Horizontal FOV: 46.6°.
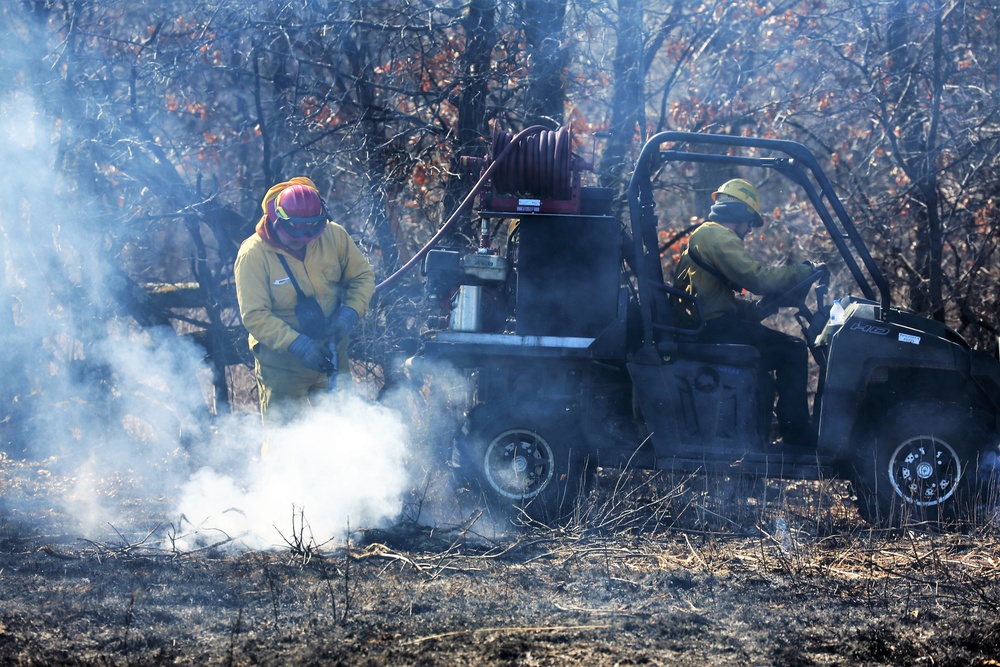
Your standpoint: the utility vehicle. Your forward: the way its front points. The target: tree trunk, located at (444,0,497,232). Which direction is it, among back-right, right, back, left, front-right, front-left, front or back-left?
back-left

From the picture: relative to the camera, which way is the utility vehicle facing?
to the viewer's right

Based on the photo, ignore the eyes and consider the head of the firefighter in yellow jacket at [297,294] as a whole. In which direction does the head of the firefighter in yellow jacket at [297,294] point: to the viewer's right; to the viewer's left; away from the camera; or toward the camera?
toward the camera

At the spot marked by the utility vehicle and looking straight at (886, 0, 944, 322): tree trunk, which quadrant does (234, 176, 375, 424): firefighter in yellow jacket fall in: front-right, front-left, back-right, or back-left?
back-left

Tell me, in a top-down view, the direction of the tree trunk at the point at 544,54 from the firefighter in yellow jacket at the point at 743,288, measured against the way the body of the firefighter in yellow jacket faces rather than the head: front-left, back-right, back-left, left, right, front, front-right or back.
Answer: back-left

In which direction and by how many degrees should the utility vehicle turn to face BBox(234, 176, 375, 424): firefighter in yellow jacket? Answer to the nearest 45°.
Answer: approximately 180°

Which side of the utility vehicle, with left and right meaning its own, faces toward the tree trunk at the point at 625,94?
left

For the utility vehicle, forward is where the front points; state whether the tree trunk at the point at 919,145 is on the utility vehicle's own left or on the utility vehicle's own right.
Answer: on the utility vehicle's own left

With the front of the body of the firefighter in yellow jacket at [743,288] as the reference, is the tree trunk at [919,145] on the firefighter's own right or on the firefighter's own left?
on the firefighter's own left

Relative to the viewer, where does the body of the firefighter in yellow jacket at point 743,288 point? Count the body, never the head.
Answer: to the viewer's right

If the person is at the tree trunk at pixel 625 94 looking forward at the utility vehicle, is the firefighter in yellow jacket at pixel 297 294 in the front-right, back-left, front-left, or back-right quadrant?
front-right

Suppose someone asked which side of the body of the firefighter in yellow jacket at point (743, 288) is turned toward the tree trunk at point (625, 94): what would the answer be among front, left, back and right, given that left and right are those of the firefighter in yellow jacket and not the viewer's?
left
